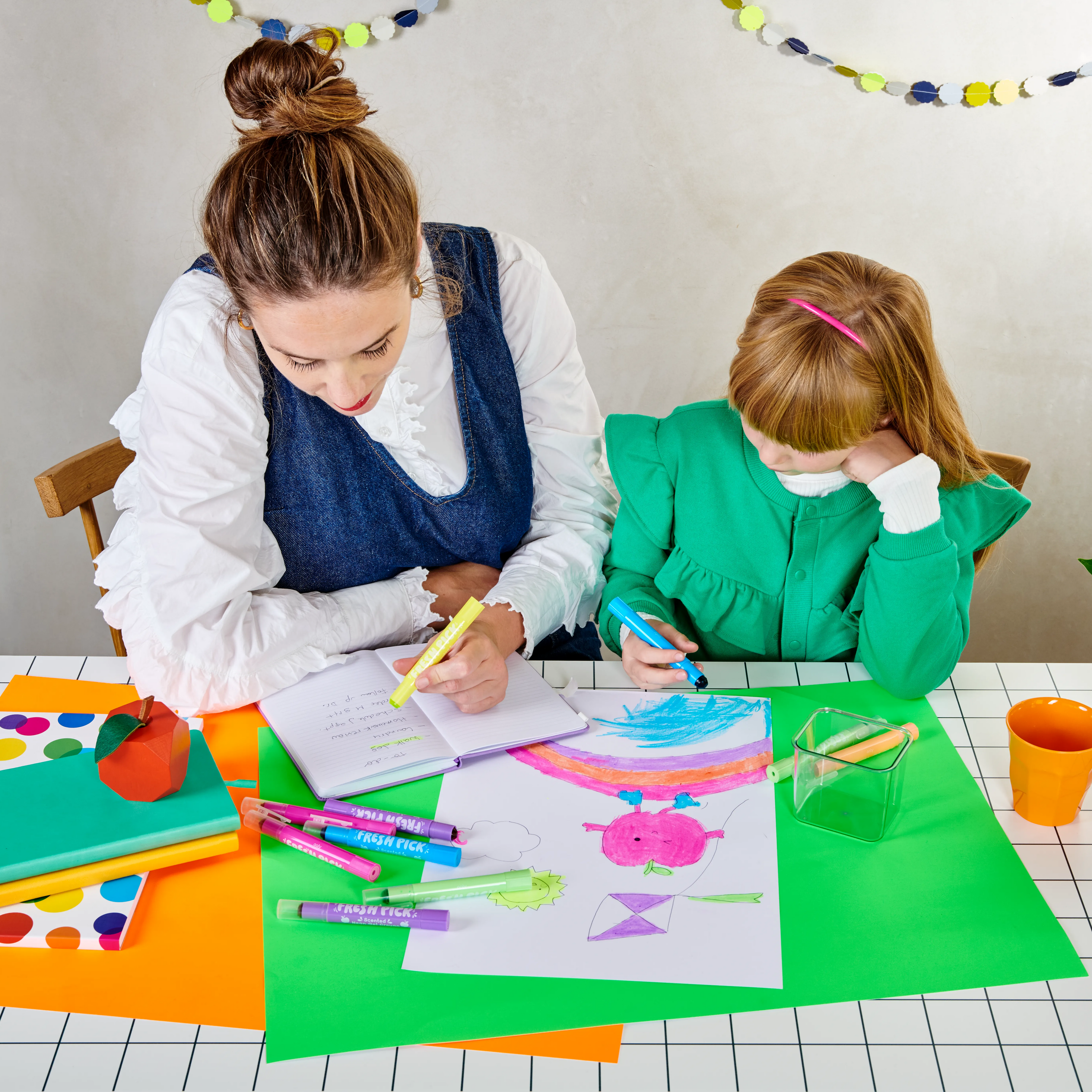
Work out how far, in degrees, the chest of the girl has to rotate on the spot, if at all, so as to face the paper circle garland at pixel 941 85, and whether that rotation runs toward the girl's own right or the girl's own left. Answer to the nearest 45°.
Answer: approximately 180°

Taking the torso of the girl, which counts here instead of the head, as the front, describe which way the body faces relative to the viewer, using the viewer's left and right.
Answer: facing the viewer

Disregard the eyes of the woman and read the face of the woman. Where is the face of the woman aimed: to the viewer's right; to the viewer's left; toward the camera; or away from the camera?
toward the camera

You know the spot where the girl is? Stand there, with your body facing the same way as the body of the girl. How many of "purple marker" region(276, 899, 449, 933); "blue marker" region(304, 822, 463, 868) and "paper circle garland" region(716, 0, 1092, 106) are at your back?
1

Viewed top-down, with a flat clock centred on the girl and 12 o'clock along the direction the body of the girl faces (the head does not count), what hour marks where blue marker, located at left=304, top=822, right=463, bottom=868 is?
The blue marker is roughly at 1 o'clock from the girl.

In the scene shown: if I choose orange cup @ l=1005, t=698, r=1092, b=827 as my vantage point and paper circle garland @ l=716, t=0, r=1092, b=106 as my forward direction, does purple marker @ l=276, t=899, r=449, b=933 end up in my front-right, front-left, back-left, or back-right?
back-left

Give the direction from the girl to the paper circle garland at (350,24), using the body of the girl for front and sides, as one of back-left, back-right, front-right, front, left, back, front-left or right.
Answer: back-right

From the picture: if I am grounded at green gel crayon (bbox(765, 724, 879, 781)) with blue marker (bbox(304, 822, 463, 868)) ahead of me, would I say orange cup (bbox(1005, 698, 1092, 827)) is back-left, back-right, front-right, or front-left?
back-left

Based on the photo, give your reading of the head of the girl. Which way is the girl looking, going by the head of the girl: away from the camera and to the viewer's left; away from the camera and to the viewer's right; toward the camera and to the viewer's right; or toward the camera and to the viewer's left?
toward the camera and to the viewer's left

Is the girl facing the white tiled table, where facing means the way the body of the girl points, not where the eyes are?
yes

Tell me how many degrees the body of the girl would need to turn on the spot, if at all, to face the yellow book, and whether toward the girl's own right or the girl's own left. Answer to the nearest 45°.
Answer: approximately 45° to the girl's own right
